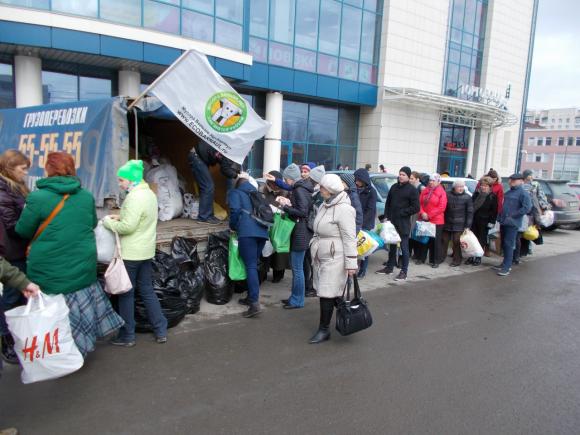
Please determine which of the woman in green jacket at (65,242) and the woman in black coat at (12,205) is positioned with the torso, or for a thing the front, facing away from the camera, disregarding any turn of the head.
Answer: the woman in green jacket

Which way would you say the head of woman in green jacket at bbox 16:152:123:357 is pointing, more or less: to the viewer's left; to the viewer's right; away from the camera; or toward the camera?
away from the camera

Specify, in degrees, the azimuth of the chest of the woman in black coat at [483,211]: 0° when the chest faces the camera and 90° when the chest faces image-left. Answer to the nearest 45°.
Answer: approximately 45°

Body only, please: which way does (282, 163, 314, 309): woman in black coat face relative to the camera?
to the viewer's left

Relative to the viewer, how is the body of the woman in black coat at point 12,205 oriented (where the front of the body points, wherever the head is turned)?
to the viewer's right

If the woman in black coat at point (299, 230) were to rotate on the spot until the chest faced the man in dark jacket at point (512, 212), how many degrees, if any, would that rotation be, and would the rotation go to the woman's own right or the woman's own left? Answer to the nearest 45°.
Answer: approximately 135° to the woman's own right

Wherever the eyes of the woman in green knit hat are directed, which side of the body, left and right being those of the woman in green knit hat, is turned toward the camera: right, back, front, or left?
left

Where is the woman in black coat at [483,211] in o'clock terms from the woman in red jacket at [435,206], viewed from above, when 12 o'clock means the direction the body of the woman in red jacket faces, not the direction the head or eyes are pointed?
The woman in black coat is roughly at 6 o'clock from the woman in red jacket.

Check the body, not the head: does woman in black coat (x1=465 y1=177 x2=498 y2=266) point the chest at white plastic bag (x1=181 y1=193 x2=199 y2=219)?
yes

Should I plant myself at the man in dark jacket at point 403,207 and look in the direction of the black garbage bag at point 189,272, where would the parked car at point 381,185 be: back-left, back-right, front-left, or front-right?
back-right

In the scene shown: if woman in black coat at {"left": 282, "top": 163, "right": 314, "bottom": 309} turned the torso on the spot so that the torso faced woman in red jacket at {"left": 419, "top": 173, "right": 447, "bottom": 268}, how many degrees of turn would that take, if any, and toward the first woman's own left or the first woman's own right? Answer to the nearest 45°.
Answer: approximately 135° to the first woman's own right

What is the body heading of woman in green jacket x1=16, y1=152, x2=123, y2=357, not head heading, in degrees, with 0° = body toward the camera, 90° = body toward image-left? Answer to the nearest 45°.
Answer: approximately 180°

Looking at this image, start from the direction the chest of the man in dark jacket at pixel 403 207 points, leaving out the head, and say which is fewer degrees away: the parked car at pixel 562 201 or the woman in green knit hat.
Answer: the woman in green knit hat

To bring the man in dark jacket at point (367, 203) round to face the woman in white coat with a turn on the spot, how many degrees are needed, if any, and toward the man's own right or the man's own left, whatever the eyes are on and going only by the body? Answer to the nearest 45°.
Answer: approximately 90° to the man's own left

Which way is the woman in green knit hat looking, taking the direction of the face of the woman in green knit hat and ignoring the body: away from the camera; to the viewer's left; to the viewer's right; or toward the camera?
to the viewer's left
